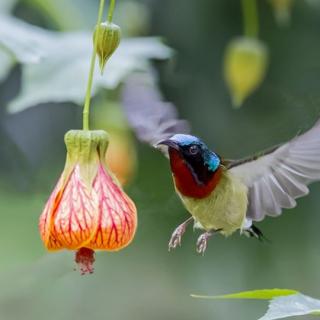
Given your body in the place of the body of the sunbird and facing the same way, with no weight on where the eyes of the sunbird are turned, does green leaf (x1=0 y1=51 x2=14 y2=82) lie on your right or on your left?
on your right

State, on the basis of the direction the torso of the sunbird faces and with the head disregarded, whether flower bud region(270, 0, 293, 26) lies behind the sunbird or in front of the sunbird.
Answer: behind

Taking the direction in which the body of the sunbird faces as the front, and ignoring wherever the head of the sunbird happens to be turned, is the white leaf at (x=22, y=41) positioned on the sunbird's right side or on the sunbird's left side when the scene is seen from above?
on the sunbird's right side

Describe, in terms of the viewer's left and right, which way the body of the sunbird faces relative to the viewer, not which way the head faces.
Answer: facing the viewer and to the left of the viewer
